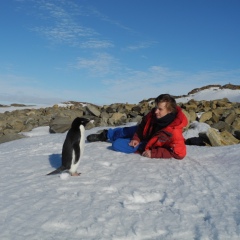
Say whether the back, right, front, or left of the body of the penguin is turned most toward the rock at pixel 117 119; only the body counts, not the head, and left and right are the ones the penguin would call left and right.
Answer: left

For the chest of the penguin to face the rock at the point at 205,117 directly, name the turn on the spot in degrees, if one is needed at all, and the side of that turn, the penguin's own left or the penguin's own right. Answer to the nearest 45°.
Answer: approximately 45° to the penguin's own left

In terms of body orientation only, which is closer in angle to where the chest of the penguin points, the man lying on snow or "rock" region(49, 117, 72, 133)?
the man lying on snow

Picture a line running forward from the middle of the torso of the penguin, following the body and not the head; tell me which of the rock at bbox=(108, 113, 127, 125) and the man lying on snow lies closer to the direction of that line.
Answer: the man lying on snow

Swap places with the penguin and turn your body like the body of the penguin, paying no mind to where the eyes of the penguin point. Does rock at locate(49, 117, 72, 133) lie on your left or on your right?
on your left
